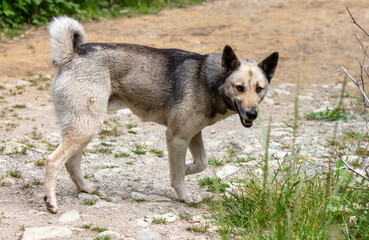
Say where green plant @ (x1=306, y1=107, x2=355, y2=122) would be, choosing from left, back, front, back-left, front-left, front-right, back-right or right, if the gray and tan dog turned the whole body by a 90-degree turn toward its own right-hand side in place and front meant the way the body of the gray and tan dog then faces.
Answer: back-left

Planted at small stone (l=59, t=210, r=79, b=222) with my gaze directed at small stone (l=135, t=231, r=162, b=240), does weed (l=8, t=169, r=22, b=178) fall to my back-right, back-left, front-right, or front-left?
back-left

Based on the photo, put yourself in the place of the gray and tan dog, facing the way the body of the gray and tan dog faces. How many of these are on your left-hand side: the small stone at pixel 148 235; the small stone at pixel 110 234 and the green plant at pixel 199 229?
0

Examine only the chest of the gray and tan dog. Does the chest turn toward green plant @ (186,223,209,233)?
no

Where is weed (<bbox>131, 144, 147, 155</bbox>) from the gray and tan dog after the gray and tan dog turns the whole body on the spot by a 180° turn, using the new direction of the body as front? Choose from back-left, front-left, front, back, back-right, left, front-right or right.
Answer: right

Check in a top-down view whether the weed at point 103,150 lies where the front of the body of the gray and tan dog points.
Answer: no

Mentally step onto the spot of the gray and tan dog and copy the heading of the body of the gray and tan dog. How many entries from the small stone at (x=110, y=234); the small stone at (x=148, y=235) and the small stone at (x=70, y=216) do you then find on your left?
0

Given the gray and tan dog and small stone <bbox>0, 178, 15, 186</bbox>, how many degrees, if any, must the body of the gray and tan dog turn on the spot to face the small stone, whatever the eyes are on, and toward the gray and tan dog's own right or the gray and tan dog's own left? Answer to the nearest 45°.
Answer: approximately 180°

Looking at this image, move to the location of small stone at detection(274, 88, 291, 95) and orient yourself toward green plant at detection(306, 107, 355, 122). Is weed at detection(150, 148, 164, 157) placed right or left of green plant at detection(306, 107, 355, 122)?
right

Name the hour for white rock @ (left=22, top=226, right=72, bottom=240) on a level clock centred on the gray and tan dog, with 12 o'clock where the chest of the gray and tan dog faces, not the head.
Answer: The white rock is roughly at 4 o'clock from the gray and tan dog.

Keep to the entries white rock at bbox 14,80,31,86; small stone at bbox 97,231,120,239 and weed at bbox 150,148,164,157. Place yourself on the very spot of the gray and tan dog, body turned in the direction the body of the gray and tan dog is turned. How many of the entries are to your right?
1

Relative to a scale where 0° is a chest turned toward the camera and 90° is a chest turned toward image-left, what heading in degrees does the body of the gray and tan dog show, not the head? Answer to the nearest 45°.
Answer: approximately 270°

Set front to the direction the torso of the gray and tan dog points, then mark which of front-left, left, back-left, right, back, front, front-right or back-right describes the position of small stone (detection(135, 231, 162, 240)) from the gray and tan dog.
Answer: right
